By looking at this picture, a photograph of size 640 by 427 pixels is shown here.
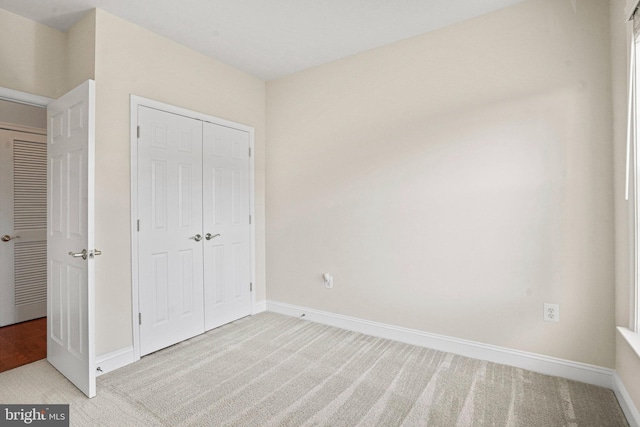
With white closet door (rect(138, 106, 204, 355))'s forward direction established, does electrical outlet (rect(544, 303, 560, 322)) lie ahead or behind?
ahead

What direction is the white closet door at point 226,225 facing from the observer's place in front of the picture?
facing the viewer and to the right of the viewer

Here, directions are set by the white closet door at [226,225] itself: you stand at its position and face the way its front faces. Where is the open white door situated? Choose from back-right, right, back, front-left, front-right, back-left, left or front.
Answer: right

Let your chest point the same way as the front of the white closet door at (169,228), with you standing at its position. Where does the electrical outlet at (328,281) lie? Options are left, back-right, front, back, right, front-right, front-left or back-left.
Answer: front-left

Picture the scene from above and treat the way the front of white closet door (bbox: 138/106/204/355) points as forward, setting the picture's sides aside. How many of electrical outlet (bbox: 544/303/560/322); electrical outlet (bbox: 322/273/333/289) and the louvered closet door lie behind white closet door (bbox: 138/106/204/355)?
1

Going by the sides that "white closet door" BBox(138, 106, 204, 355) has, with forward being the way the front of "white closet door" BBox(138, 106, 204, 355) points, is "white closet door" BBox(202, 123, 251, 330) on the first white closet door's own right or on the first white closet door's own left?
on the first white closet door's own left

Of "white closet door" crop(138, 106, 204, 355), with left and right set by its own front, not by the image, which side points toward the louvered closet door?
back

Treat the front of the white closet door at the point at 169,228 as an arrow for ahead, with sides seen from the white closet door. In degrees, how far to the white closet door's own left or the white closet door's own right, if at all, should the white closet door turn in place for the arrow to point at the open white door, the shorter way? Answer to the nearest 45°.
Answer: approximately 90° to the white closet door's own right

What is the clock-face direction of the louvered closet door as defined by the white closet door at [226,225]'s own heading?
The louvered closet door is roughly at 5 o'clock from the white closet door.

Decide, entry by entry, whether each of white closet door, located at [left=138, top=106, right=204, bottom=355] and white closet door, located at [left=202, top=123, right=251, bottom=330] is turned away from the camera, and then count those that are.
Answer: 0

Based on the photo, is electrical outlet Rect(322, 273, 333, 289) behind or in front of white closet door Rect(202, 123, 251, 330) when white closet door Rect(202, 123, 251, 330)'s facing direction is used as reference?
in front

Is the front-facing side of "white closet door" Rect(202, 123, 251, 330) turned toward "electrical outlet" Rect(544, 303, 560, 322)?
yes
